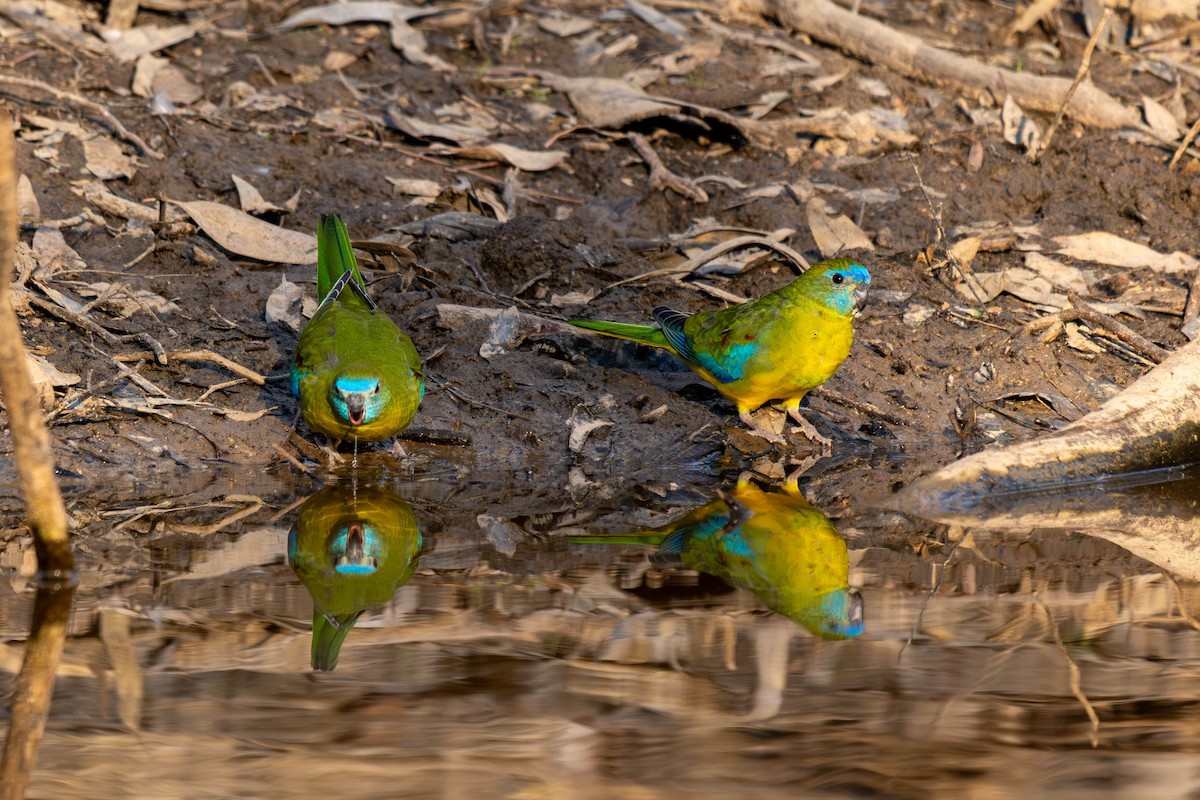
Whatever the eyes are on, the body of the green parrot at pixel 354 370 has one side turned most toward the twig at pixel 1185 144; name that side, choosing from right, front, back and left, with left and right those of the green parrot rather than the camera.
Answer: left

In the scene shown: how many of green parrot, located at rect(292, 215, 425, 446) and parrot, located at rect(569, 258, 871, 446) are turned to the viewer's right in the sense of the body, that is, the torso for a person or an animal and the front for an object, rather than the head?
1

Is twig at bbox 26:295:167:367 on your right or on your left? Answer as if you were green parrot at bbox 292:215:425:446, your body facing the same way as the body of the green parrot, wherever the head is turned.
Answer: on your right

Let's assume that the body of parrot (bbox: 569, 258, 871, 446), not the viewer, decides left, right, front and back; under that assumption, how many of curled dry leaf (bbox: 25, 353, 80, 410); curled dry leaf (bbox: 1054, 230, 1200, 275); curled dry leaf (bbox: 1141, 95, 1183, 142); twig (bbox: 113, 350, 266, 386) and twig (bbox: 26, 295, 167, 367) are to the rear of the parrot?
3

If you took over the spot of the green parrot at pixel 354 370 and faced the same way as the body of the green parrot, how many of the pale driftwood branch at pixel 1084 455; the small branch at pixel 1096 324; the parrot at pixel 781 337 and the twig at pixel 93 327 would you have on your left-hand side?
3

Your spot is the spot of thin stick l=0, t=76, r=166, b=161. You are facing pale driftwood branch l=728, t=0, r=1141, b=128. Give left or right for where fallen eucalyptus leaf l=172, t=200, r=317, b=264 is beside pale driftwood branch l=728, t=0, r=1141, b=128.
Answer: right

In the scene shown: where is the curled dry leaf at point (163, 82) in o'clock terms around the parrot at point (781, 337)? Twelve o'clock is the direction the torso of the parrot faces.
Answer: The curled dry leaf is roughly at 7 o'clock from the parrot.

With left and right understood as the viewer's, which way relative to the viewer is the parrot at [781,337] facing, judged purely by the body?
facing to the right of the viewer

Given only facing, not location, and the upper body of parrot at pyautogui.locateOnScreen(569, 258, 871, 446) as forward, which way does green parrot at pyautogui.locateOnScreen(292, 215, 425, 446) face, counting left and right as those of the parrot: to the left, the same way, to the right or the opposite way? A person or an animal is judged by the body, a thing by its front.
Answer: to the right

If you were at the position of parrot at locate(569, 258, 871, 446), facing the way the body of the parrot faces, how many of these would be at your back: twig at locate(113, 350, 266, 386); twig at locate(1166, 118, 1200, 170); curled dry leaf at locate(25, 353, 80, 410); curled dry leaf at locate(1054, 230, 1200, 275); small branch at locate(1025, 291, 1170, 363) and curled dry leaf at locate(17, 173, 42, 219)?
3

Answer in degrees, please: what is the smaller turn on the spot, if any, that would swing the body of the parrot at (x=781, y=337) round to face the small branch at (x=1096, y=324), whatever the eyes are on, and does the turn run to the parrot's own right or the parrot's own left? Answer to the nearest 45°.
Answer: approximately 45° to the parrot's own left

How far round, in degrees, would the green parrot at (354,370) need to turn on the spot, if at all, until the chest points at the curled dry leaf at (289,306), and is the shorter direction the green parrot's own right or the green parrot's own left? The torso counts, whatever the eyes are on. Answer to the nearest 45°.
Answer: approximately 180°

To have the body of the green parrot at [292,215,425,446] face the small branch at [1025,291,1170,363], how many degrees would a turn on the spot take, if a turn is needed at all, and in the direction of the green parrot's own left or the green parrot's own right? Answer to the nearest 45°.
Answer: approximately 90° to the green parrot's own left

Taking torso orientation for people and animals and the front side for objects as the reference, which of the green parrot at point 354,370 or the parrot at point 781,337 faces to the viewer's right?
the parrot
